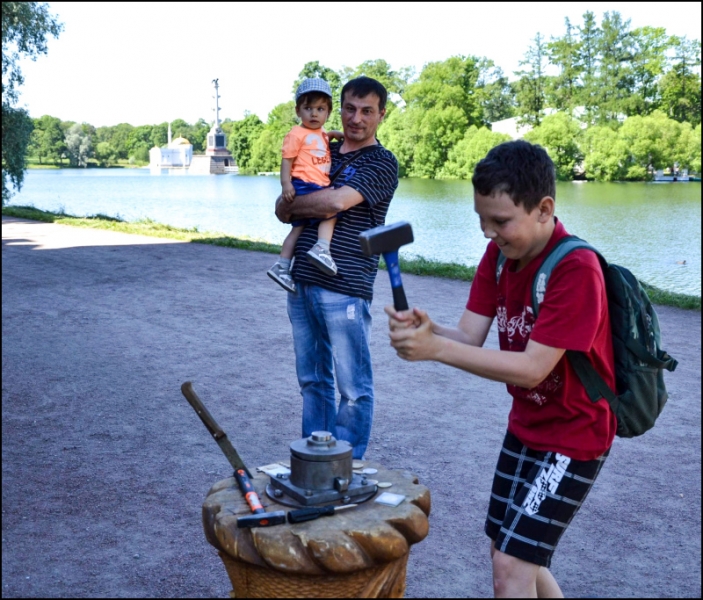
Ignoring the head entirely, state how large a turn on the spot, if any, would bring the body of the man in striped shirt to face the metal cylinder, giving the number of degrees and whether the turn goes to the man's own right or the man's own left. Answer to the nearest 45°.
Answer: approximately 45° to the man's own left

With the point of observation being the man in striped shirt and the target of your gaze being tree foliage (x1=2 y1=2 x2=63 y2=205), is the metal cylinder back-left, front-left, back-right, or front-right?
back-left

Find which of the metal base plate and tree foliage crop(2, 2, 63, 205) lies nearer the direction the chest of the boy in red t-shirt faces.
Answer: the metal base plate

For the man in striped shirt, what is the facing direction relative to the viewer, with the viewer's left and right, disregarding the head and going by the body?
facing the viewer and to the left of the viewer

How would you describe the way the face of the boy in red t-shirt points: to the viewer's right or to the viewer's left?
to the viewer's left

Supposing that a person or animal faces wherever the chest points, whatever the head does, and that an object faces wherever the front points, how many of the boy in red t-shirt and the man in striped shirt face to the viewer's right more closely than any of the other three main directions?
0

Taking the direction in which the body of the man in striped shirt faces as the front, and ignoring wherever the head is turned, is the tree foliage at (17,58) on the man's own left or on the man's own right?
on the man's own right

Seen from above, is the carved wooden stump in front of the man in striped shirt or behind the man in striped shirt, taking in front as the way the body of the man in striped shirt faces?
in front

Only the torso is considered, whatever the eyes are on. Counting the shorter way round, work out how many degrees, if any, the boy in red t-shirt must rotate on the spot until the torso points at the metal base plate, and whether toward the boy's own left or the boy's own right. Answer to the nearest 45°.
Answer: approximately 45° to the boy's own right

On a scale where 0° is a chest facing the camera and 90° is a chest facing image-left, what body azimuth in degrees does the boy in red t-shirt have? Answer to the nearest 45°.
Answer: approximately 45°
